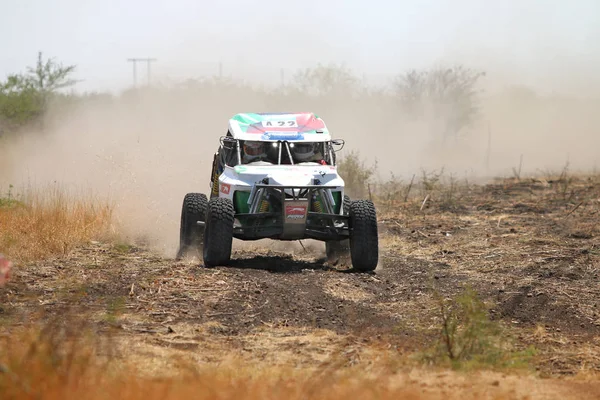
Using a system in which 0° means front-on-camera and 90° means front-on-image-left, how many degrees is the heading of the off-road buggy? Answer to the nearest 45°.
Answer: approximately 0°
